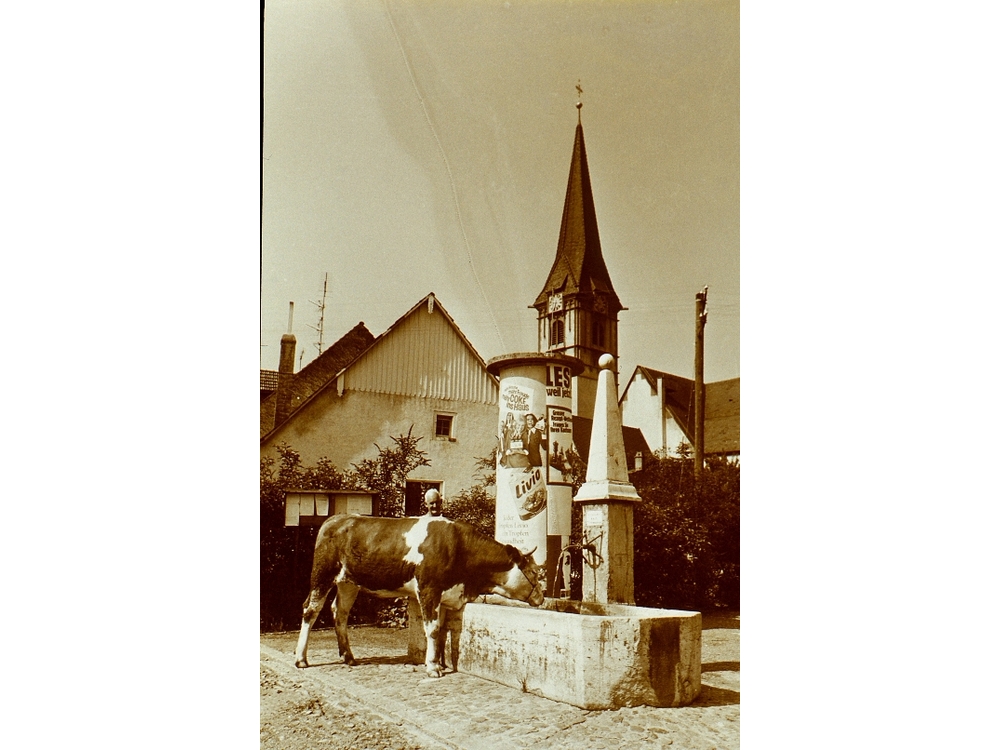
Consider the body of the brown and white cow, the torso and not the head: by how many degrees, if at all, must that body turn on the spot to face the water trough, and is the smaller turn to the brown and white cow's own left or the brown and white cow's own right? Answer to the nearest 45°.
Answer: approximately 45° to the brown and white cow's own right

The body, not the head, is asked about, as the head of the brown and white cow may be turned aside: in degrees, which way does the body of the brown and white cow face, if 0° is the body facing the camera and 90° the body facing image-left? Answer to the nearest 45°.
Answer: approximately 270°

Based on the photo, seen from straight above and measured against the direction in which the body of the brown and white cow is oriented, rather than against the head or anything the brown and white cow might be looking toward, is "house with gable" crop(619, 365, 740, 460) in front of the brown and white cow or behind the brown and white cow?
in front
